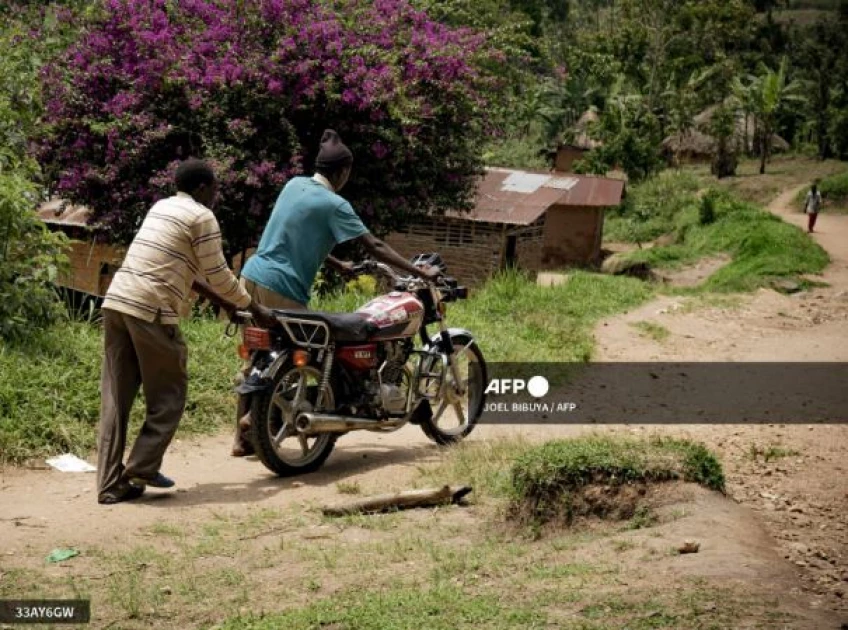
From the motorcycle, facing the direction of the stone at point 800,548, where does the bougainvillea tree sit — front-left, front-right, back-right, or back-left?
back-left

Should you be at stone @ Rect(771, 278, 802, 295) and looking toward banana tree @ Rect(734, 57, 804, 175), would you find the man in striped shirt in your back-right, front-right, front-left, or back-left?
back-left

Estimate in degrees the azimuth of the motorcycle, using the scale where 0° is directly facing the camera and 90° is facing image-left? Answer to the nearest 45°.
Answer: approximately 225°

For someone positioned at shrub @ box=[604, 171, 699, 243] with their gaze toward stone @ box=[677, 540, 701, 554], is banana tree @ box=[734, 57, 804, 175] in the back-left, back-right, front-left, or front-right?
back-left

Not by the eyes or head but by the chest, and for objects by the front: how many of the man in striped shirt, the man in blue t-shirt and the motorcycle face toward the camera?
0

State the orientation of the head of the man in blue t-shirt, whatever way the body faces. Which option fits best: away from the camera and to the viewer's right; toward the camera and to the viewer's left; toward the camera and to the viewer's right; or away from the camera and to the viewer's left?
away from the camera and to the viewer's right

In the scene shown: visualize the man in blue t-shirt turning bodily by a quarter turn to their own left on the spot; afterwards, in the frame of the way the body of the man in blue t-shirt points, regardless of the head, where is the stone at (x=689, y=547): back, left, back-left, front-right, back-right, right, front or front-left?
back

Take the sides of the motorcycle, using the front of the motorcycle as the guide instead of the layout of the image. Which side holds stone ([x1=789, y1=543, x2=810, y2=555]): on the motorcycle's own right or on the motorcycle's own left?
on the motorcycle's own right

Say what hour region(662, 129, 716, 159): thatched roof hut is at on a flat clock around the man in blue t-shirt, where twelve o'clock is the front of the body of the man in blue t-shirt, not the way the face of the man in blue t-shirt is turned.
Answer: The thatched roof hut is roughly at 11 o'clock from the man in blue t-shirt.

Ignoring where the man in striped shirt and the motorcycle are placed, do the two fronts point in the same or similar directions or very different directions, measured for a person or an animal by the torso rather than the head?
same or similar directions

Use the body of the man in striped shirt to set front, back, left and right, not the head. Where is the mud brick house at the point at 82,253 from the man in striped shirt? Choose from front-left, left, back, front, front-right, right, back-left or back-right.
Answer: front-left

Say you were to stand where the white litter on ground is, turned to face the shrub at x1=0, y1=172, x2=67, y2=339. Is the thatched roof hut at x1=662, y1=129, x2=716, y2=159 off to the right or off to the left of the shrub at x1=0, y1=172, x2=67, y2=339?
right

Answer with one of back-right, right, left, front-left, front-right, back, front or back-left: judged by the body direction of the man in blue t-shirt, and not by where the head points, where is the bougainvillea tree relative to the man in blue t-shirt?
front-left

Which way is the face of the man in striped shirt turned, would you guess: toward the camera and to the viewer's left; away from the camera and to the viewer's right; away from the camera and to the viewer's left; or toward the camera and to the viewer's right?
away from the camera and to the viewer's right

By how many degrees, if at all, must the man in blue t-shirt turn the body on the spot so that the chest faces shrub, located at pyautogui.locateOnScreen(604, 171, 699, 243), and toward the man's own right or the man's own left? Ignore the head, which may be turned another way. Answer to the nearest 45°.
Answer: approximately 45° to the man's own left

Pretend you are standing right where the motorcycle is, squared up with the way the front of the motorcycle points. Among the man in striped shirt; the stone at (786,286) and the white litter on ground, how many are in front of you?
1

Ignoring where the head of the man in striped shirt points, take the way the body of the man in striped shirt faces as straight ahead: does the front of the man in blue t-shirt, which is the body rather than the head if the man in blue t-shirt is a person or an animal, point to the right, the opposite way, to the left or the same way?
the same way

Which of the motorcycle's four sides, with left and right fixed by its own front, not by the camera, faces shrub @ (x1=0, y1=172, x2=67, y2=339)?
left

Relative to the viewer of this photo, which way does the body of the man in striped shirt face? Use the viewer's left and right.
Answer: facing away from the viewer and to the right of the viewer

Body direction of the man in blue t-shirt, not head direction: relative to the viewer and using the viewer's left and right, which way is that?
facing away from the viewer and to the right of the viewer
